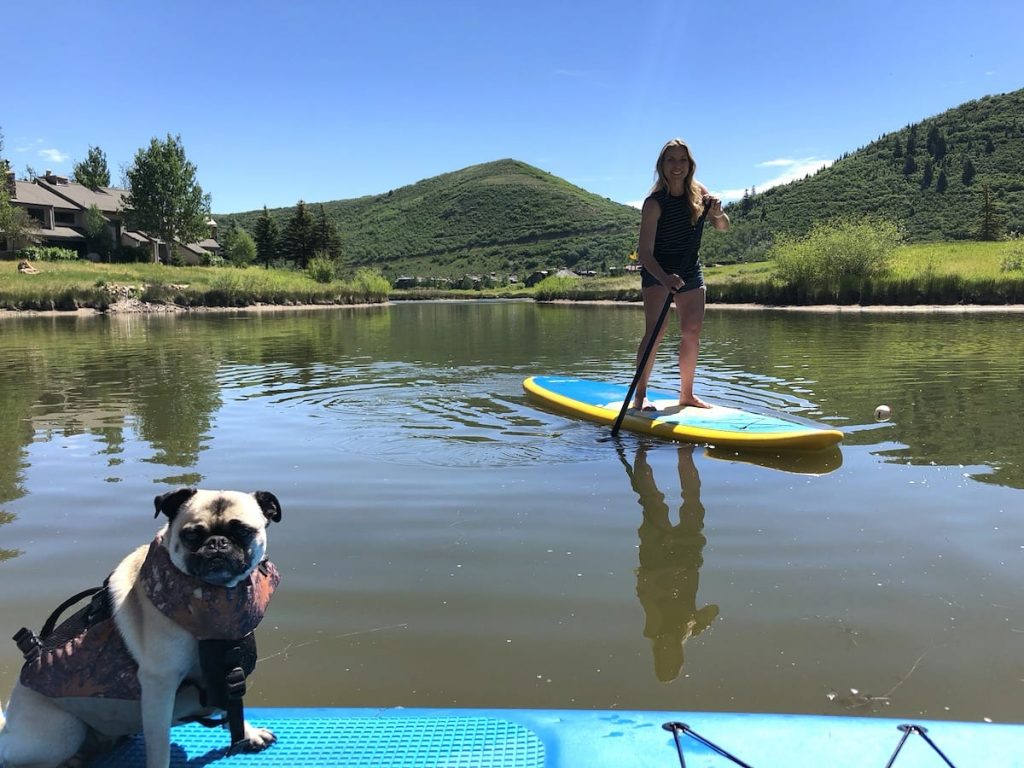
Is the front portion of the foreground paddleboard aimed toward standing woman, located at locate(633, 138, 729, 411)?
no

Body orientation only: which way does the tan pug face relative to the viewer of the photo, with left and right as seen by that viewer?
facing the viewer and to the right of the viewer

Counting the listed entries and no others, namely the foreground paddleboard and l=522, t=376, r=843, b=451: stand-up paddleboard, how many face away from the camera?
0

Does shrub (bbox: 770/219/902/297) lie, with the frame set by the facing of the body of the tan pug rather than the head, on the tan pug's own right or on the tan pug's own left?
on the tan pug's own left

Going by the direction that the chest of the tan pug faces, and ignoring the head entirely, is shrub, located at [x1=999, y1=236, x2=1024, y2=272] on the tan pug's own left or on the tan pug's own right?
on the tan pug's own left

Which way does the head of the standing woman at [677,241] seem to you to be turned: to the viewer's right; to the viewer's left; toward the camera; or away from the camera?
toward the camera

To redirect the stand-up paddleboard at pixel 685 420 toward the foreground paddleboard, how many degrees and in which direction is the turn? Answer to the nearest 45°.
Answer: approximately 45° to its right

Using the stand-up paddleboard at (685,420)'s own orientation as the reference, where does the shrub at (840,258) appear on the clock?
The shrub is roughly at 8 o'clock from the stand-up paddleboard.
